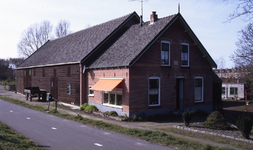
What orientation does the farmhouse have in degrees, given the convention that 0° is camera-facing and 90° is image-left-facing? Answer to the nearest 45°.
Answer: approximately 315°

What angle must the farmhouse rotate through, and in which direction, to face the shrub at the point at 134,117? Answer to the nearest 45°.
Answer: approximately 45° to its right

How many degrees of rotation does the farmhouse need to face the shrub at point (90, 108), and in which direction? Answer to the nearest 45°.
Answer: approximately 135° to its right
